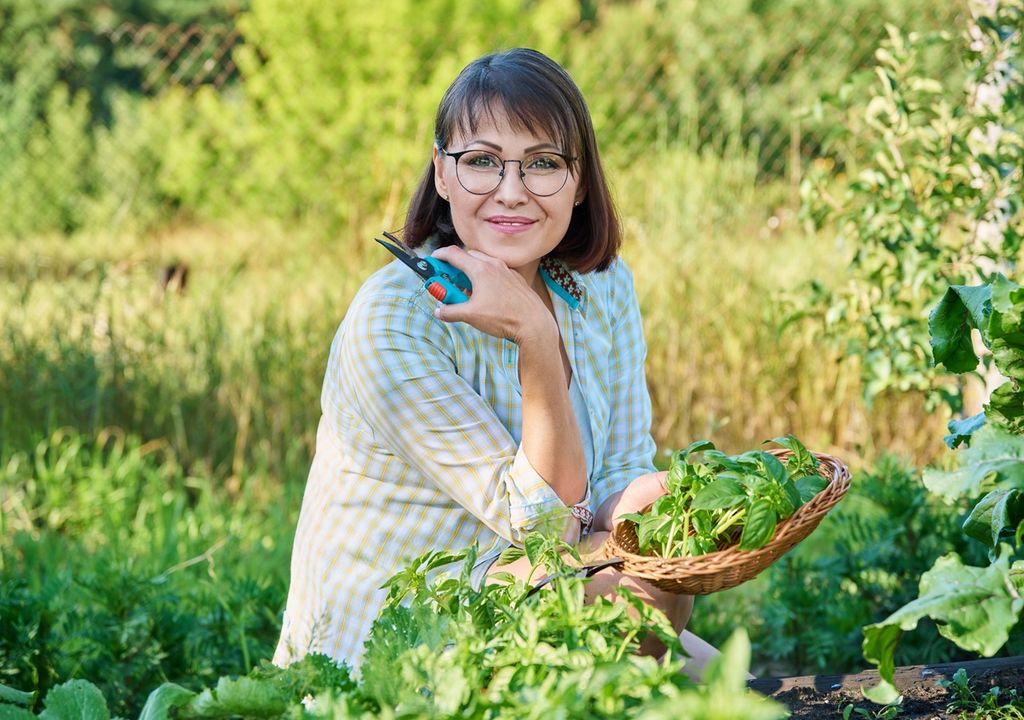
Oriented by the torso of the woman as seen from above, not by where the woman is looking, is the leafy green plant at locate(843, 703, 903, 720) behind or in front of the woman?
in front

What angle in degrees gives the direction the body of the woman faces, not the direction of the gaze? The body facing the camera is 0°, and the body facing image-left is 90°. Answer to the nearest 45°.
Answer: approximately 315°

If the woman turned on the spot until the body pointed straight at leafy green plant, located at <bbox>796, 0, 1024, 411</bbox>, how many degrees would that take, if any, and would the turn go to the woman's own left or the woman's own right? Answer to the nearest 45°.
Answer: approximately 90° to the woman's own left

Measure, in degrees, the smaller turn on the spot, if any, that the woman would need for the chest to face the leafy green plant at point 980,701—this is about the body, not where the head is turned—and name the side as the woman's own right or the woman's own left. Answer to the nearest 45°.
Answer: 0° — they already face it
